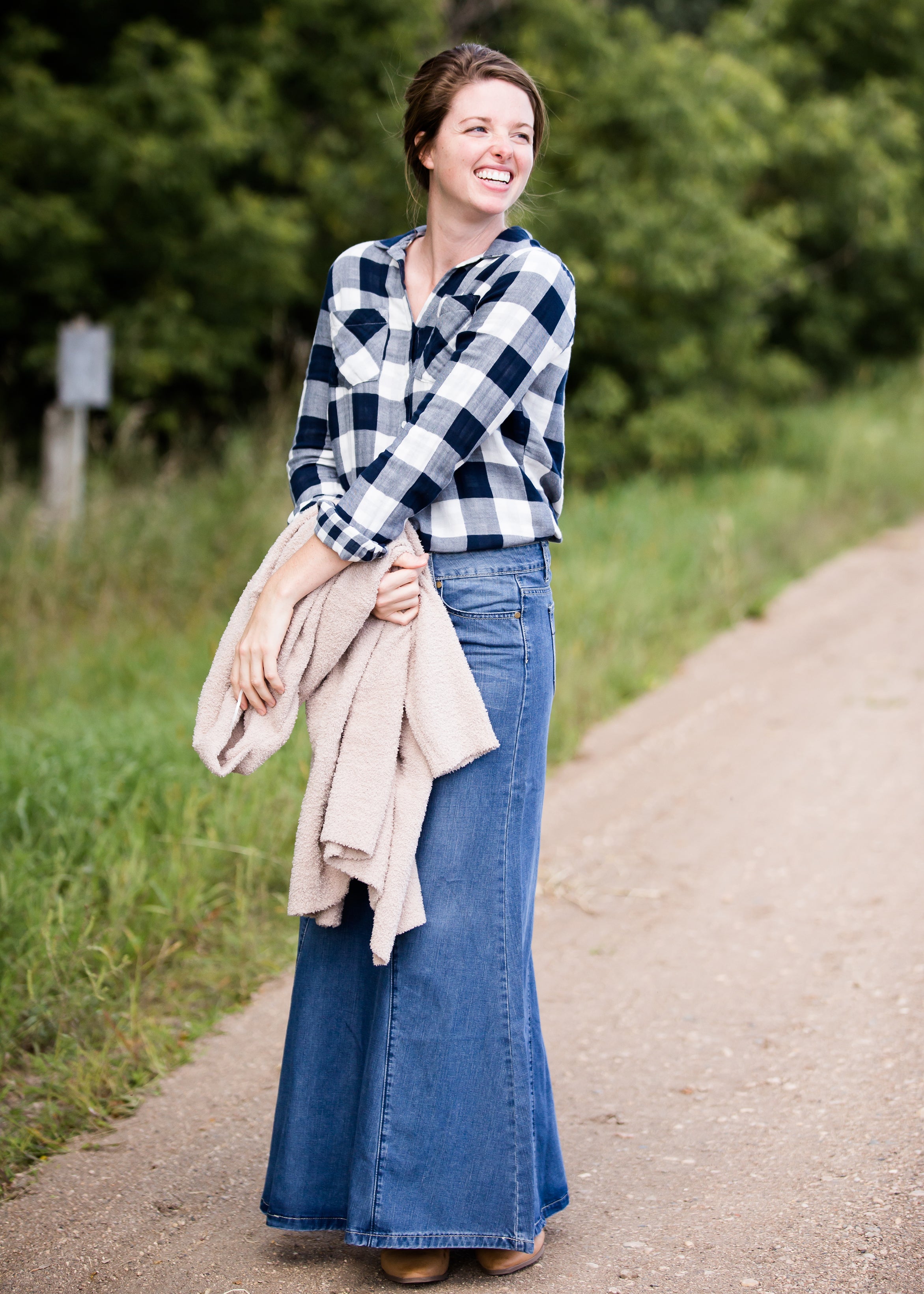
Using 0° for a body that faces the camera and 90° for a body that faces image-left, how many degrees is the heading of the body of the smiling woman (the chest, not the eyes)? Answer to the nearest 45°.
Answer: approximately 45°

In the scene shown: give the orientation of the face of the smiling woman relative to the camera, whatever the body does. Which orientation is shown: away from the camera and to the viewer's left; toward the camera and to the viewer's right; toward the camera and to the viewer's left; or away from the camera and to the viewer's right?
toward the camera and to the viewer's right

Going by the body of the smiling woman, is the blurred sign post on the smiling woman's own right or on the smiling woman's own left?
on the smiling woman's own right
